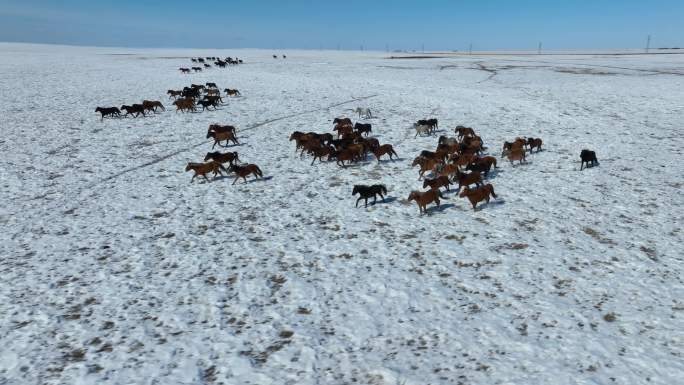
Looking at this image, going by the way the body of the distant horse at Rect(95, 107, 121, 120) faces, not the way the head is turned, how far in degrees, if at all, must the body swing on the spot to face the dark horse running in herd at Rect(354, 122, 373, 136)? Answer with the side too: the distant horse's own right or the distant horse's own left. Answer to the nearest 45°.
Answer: approximately 135° to the distant horse's own left

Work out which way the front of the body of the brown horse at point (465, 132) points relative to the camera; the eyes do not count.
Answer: to the viewer's left

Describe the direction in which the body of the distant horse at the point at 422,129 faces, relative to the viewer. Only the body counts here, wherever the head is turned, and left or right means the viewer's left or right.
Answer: facing to the left of the viewer

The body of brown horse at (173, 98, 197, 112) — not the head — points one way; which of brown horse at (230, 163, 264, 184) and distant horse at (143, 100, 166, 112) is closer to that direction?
the distant horse

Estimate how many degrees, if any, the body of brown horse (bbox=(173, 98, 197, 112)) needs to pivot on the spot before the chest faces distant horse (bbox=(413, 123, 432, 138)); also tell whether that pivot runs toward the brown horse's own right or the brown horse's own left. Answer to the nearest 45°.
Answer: approximately 135° to the brown horse's own left

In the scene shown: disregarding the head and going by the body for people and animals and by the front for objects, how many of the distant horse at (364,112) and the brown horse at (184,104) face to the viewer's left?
2

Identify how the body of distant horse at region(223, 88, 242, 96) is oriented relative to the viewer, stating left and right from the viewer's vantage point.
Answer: facing to the left of the viewer

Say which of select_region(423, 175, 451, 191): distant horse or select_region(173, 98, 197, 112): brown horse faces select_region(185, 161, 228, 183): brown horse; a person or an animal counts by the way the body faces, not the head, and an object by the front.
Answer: the distant horse

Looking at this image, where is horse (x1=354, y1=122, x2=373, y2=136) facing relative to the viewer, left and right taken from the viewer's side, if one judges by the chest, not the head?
facing to the left of the viewer

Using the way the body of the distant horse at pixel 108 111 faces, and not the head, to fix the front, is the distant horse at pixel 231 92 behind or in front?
behind

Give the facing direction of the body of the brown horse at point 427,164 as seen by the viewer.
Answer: to the viewer's left

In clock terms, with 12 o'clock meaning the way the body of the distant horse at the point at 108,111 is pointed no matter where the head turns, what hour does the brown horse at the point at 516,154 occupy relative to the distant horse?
The brown horse is roughly at 8 o'clock from the distant horse.

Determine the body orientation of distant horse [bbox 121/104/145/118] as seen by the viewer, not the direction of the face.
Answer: to the viewer's left

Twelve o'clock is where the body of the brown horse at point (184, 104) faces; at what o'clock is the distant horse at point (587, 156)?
The distant horse is roughly at 8 o'clock from the brown horse.

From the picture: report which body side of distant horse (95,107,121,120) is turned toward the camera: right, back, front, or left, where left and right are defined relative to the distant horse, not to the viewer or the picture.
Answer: left
